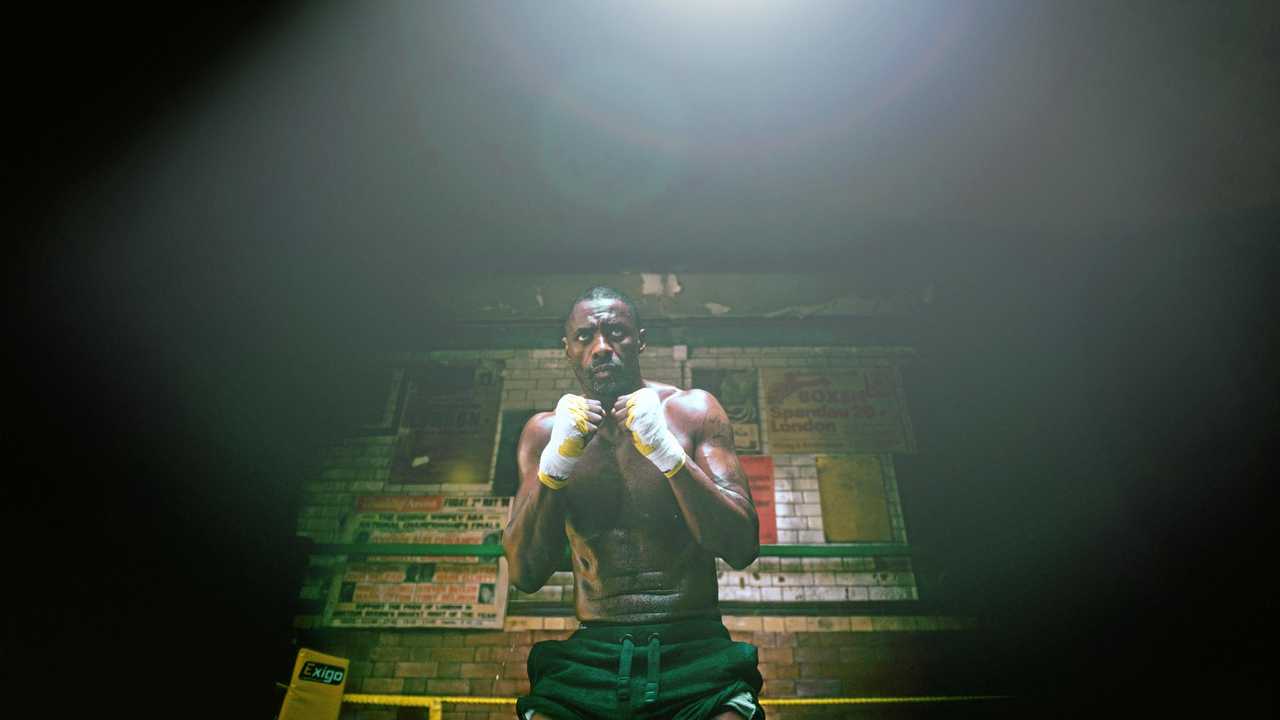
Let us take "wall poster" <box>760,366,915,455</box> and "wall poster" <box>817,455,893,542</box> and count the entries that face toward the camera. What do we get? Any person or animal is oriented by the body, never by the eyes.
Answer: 2

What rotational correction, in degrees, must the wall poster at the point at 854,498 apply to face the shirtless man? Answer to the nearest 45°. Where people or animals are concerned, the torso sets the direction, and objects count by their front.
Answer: approximately 45° to its right

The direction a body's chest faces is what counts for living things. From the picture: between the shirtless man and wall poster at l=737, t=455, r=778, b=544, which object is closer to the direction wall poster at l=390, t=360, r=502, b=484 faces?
the shirtless man

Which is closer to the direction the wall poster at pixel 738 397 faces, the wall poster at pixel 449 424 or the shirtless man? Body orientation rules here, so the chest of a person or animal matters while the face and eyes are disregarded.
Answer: the shirtless man
